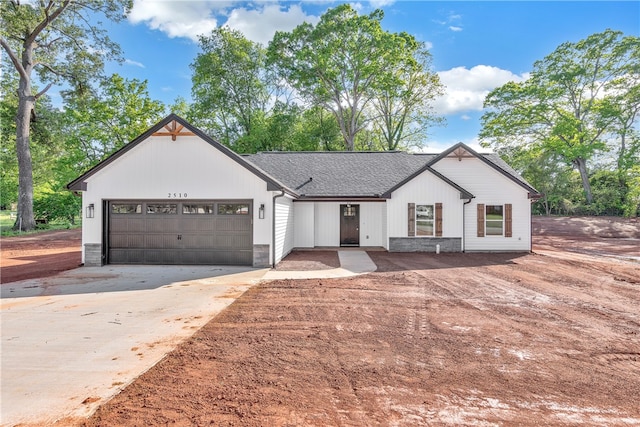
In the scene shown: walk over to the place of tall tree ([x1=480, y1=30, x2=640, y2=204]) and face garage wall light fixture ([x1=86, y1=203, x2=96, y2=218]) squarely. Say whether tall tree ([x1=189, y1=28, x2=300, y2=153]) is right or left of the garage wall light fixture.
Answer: right

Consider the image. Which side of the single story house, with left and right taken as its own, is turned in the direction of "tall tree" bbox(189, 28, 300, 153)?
back

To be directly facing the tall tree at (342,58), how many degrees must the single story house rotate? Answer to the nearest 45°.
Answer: approximately 180°

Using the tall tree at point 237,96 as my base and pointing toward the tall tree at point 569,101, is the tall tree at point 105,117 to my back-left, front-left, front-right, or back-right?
back-right

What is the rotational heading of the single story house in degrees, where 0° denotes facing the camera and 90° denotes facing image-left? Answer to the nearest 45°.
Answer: approximately 0°

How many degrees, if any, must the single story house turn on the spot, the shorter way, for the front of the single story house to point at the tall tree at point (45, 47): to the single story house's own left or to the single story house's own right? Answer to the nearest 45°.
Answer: approximately 135° to the single story house's own right

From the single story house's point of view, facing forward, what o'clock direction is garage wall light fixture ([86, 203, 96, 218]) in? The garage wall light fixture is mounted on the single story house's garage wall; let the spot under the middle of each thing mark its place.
The garage wall light fixture is roughly at 3 o'clock from the single story house.

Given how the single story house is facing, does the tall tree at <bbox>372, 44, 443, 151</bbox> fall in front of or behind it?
behind
